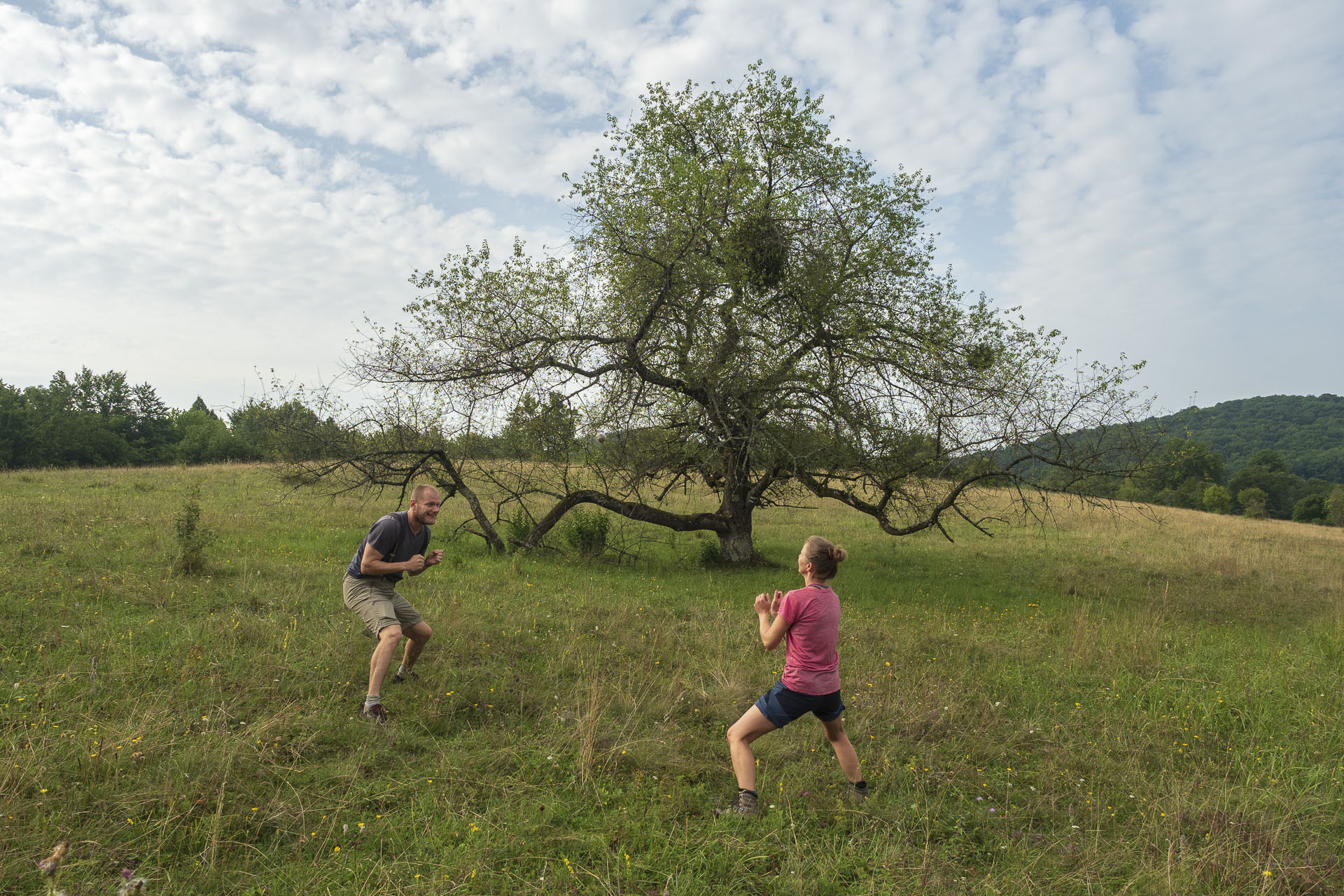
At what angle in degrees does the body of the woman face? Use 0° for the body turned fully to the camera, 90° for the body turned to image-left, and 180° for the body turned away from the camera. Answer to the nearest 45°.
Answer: approximately 135°

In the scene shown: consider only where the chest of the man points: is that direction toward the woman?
yes

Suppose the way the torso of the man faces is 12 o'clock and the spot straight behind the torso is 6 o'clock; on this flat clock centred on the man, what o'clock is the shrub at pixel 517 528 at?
The shrub is roughly at 8 o'clock from the man.

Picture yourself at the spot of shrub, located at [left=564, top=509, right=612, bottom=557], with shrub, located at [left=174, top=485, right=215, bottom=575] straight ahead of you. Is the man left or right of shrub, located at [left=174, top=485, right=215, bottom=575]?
left

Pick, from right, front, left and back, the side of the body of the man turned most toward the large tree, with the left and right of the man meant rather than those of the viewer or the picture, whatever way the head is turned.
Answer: left

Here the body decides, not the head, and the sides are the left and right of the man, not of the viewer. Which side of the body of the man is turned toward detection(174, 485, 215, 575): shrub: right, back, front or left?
back

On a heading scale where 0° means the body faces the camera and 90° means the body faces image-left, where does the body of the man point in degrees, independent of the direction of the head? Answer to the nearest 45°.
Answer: approximately 315°

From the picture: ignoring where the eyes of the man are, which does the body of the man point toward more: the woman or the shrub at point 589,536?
the woman
